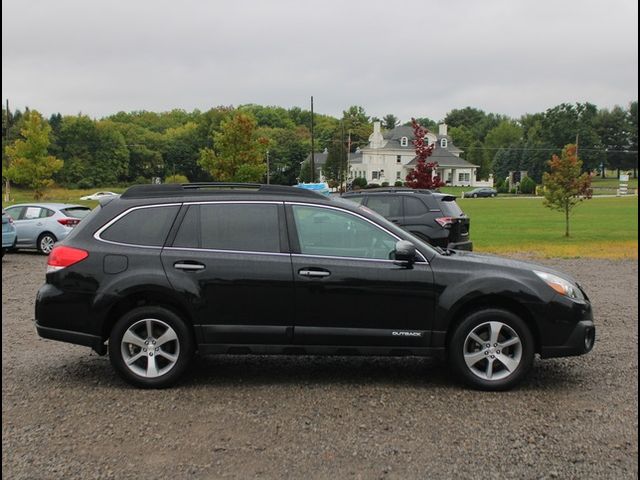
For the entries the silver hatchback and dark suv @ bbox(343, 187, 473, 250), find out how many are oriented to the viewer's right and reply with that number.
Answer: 0

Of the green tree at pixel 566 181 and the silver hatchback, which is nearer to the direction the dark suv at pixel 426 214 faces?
the silver hatchback

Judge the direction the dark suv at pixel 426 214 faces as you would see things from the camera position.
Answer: facing away from the viewer and to the left of the viewer

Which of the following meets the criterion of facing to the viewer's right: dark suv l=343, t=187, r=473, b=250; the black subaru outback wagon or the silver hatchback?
the black subaru outback wagon

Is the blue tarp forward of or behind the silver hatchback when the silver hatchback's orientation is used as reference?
behind

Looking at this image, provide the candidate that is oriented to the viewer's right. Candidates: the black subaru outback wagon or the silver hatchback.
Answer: the black subaru outback wagon

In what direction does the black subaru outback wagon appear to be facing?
to the viewer's right

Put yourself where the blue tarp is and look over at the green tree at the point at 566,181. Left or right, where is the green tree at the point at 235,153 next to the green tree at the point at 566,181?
left

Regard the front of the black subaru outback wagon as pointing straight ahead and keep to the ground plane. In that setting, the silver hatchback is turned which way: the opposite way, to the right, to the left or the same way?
the opposite way

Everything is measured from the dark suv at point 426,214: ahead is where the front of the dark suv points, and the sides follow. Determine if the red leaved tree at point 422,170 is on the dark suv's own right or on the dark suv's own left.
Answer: on the dark suv's own right

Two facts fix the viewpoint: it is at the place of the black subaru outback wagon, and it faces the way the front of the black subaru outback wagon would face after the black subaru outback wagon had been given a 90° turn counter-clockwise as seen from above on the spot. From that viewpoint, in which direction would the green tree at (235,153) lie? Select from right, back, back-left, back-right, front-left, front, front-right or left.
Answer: front

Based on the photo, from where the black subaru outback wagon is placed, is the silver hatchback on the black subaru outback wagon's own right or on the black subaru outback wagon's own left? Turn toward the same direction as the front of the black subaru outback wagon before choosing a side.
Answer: on the black subaru outback wagon's own left

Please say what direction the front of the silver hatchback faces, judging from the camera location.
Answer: facing away from the viewer and to the left of the viewer

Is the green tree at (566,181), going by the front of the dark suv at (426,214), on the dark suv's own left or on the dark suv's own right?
on the dark suv's own right
